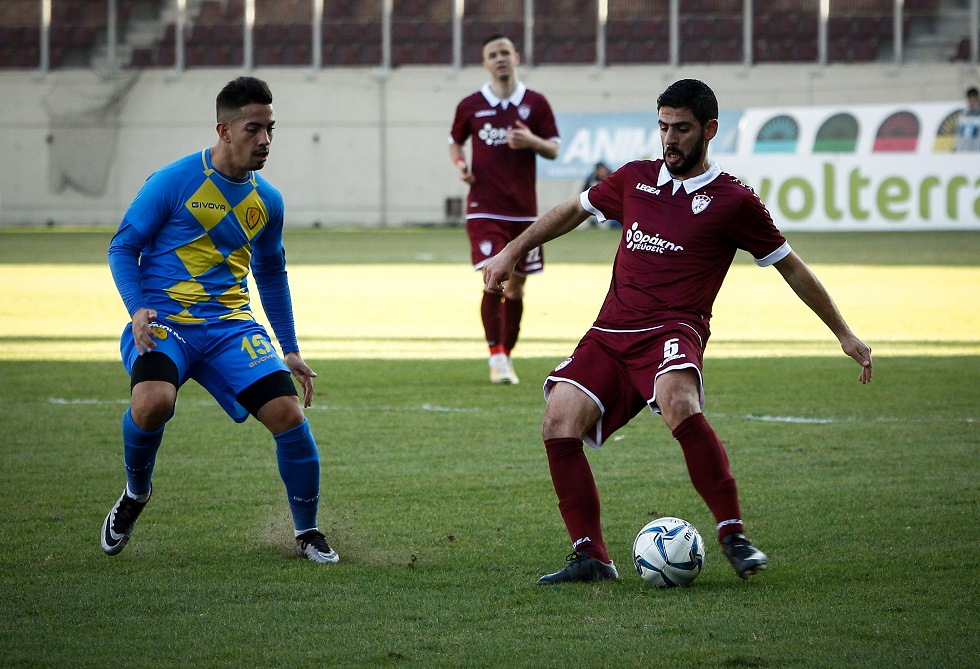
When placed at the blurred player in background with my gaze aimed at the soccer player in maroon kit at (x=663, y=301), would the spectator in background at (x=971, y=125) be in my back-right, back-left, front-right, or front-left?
back-left

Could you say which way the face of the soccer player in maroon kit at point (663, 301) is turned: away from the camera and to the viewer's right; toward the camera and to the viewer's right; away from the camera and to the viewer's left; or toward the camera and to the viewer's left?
toward the camera and to the viewer's left

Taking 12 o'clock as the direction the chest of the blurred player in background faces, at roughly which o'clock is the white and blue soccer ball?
The white and blue soccer ball is roughly at 12 o'clock from the blurred player in background.

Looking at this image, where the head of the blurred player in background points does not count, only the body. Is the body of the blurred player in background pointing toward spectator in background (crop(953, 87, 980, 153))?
no

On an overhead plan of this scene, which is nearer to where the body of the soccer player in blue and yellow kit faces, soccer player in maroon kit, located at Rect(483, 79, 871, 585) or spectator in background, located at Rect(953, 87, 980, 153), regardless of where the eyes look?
the soccer player in maroon kit

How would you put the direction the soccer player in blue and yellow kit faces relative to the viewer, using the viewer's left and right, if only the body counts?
facing the viewer and to the right of the viewer

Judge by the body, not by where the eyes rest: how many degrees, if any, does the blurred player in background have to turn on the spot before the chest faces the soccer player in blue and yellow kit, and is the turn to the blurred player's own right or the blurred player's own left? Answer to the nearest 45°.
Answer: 0° — they already face them

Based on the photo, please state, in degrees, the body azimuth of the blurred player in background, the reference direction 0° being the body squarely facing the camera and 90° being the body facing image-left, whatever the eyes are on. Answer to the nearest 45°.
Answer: approximately 0°

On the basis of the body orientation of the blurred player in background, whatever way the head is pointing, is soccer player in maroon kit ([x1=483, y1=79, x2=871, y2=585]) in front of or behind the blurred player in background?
in front

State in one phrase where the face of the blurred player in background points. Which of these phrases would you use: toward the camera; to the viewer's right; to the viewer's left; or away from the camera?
toward the camera

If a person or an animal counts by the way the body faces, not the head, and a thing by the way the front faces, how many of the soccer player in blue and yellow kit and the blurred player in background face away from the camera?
0
